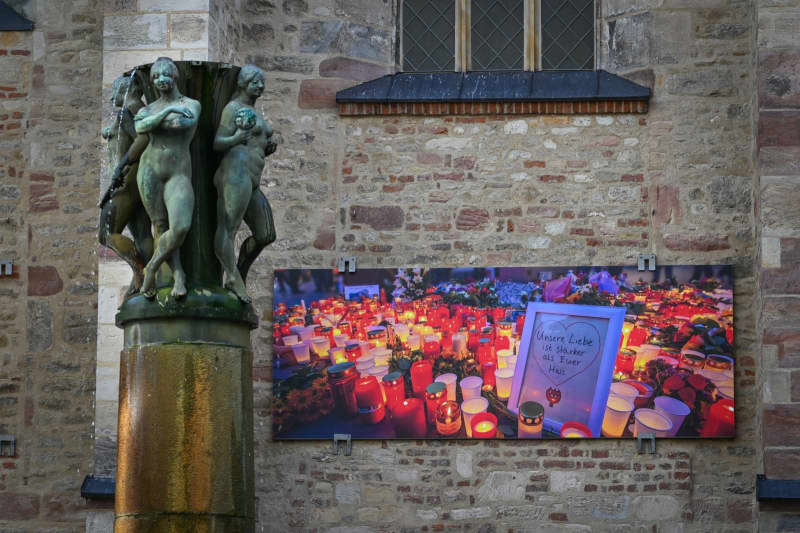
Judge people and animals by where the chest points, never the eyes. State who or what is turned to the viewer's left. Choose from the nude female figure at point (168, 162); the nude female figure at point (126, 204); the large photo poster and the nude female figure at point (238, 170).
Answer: the nude female figure at point (126, 204)

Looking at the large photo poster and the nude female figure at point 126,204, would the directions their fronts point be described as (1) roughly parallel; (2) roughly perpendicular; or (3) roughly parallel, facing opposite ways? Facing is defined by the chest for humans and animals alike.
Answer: roughly perpendicular

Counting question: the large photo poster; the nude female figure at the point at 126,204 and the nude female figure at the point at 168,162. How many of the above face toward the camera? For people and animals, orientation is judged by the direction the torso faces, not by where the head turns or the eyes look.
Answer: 2

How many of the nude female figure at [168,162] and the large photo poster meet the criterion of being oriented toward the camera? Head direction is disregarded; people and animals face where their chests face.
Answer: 2

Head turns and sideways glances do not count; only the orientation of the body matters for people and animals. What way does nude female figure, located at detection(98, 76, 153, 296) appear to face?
to the viewer's left

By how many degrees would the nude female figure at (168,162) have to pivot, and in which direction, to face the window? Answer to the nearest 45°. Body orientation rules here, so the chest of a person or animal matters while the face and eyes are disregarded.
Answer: approximately 135° to its left

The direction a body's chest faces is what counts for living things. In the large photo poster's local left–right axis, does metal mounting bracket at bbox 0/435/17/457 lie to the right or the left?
on its right

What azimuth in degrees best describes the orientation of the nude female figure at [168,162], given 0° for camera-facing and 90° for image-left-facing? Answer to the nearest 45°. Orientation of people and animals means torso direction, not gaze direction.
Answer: approximately 0°

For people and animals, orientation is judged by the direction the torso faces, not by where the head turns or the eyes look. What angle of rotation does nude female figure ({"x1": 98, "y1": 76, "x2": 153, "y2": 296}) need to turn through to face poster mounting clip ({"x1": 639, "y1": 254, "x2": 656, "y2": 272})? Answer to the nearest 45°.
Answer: approximately 135° to its right

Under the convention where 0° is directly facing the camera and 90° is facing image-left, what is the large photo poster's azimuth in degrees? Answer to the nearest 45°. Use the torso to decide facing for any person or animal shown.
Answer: approximately 0°

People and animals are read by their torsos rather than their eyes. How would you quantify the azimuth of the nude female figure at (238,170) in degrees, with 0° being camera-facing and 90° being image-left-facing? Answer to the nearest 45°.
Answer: approximately 315°
